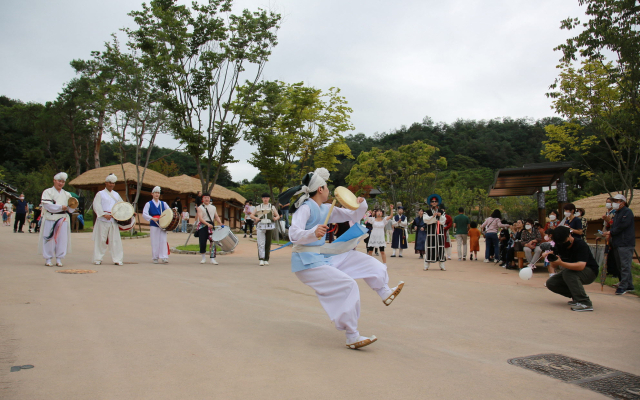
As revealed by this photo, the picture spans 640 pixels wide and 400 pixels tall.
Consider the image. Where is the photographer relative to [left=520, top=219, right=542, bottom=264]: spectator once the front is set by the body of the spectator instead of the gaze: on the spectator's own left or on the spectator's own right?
on the spectator's own left

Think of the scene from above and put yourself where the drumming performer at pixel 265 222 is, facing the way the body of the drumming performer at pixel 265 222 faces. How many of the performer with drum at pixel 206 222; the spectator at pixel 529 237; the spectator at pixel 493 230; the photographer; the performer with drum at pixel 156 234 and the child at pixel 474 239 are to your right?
2

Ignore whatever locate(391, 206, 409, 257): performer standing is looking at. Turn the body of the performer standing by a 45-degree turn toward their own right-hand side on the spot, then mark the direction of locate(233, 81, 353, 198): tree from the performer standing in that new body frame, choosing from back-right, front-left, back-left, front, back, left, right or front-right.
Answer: right

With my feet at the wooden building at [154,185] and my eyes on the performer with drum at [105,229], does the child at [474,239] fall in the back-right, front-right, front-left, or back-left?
front-left

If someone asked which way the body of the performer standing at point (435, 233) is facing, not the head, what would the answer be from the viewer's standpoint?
toward the camera

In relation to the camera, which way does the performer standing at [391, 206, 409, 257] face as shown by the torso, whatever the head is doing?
toward the camera

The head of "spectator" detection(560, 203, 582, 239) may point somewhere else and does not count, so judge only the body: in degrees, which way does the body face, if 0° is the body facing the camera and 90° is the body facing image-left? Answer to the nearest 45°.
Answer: approximately 45°

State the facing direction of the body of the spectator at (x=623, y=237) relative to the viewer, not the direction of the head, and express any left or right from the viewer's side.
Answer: facing to the left of the viewer

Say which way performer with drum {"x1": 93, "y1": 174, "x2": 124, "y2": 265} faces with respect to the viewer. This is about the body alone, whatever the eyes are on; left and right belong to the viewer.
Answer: facing the viewer and to the right of the viewer

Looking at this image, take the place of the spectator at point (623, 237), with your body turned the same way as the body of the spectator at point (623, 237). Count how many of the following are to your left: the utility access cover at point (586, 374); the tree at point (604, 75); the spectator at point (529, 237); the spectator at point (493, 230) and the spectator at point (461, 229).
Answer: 1

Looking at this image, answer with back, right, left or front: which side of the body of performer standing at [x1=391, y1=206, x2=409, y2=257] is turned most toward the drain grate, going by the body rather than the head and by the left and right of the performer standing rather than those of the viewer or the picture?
front

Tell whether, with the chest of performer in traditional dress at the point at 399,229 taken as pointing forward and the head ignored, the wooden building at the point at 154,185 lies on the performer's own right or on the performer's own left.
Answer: on the performer's own right

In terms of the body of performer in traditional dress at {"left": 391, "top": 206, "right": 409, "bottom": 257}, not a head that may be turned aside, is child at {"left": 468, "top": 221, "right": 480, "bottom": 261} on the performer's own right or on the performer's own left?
on the performer's own left

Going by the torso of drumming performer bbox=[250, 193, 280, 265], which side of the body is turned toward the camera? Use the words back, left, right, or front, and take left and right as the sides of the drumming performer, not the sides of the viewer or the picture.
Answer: front
